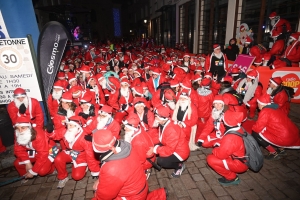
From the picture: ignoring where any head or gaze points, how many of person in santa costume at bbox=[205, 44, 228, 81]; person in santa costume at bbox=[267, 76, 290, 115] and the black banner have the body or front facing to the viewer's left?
1

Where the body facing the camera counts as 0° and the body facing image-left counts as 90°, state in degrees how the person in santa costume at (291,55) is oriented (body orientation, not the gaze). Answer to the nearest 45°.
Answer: approximately 45°

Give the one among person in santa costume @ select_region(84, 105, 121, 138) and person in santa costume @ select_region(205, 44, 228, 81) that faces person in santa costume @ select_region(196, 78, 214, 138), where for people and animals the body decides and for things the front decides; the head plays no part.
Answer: person in santa costume @ select_region(205, 44, 228, 81)

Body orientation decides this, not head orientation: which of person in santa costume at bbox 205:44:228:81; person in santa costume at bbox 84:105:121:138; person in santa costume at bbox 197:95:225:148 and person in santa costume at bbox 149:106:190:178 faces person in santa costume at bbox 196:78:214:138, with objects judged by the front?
person in santa costume at bbox 205:44:228:81

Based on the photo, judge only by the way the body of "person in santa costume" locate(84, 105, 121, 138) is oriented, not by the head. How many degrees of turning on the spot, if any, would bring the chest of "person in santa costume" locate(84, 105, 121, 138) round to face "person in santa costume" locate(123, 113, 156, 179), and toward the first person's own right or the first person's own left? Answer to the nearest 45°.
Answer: approximately 90° to the first person's own left

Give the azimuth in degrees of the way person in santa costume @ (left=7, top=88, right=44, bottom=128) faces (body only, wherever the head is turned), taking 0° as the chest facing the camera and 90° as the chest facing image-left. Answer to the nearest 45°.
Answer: approximately 0°

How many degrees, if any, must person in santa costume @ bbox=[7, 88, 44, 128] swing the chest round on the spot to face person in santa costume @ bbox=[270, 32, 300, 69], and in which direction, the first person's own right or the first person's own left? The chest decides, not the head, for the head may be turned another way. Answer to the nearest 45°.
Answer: approximately 90° to the first person's own left

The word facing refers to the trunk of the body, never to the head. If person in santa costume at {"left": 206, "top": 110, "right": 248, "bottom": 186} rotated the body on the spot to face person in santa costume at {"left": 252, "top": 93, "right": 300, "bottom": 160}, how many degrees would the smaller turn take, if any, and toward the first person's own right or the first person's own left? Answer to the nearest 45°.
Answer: approximately 135° to the first person's own right

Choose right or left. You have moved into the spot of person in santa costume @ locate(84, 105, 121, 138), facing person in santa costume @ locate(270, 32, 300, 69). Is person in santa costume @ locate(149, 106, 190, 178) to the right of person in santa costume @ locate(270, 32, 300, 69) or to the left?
right

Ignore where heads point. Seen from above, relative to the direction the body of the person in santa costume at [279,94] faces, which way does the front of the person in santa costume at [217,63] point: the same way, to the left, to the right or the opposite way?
to the left

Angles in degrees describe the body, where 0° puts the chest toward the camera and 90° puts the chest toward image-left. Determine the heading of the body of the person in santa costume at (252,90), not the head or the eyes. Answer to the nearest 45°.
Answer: approximately 45°

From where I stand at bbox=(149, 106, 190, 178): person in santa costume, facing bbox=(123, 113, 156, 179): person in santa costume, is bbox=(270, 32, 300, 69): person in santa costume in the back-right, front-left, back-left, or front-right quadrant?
back-right
